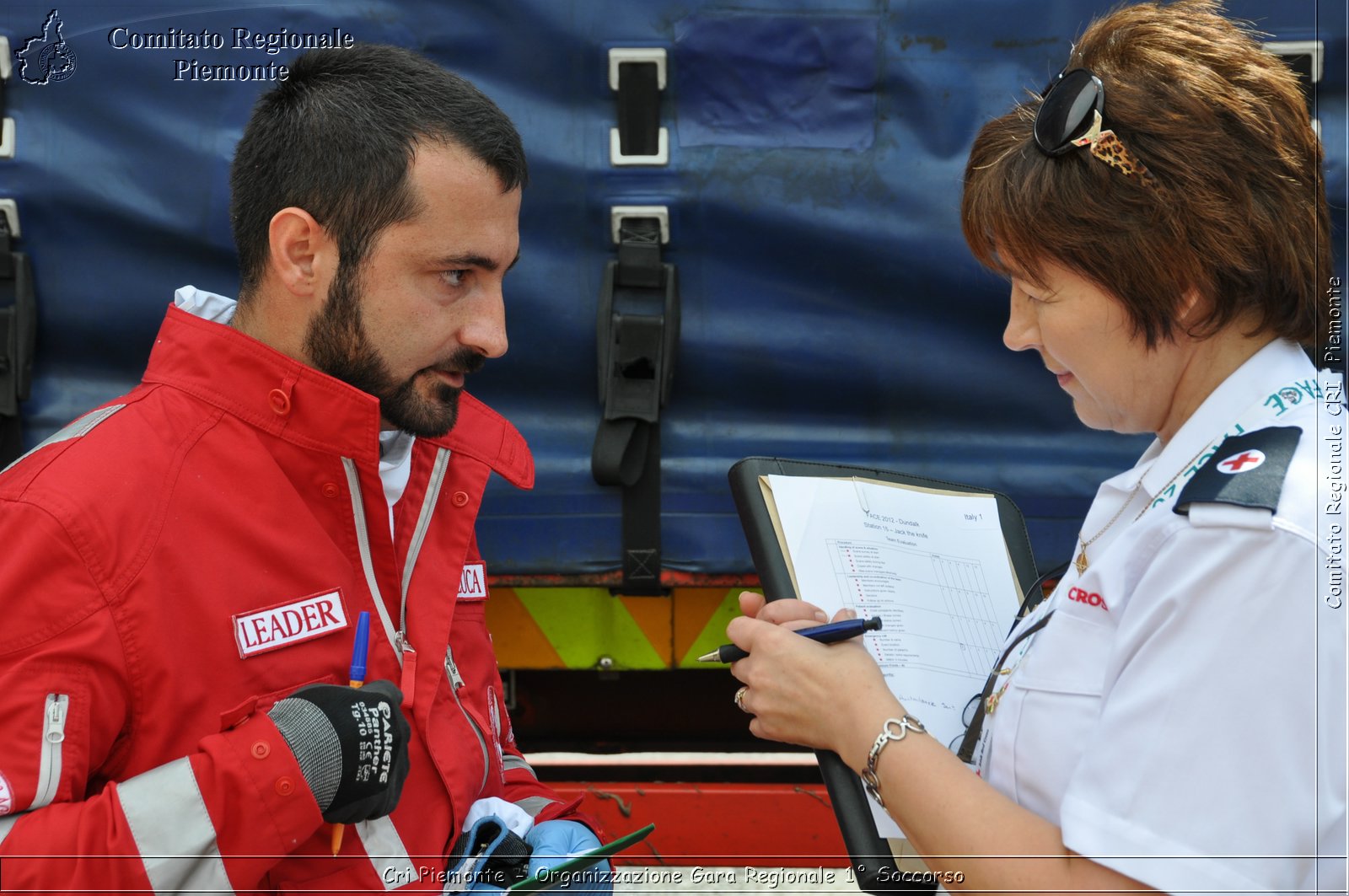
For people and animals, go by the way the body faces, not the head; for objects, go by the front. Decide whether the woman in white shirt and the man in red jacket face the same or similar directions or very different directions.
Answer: very different directions

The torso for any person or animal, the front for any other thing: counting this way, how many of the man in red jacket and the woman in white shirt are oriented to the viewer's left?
1

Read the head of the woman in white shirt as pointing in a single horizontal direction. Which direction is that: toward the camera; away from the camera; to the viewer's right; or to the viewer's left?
to the viewer's left

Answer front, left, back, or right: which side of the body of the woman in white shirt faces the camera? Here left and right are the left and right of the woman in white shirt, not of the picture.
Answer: left

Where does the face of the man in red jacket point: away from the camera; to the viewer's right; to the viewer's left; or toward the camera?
to the viewer's right

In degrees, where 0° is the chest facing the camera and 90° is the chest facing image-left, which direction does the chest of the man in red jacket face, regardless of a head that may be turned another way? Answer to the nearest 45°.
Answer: approximately 315°

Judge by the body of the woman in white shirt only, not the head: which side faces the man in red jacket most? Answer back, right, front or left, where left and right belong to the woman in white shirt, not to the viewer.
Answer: front

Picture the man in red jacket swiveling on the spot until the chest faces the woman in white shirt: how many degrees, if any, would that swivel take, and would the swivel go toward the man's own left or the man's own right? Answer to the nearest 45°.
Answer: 0° — they already face them
